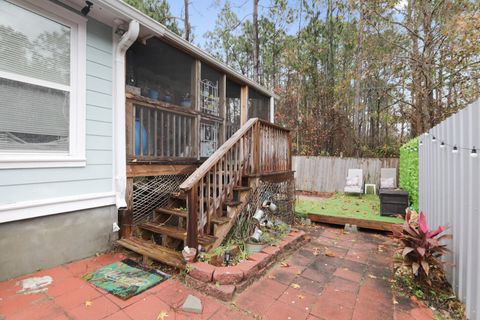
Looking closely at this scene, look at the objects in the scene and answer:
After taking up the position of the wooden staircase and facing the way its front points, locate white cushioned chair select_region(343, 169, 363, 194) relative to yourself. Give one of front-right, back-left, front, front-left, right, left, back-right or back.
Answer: back

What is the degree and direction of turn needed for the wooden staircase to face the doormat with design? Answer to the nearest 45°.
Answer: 0° — it already faces it

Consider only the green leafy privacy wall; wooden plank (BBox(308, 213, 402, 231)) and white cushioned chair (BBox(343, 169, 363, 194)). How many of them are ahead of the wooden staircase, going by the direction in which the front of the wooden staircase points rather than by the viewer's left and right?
0

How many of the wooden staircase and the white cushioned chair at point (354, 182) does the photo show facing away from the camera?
0

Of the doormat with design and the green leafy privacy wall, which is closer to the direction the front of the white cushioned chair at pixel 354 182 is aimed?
the doormat with design

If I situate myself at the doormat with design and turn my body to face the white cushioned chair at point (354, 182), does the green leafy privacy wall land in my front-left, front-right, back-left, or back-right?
front-right

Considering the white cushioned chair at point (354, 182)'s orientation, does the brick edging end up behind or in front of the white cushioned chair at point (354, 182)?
in front

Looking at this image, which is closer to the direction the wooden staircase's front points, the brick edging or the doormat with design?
the doormat with design

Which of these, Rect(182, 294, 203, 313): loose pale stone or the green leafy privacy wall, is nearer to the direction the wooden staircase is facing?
the loose pale stone

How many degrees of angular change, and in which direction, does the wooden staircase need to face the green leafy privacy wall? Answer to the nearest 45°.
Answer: approximately 135° to its left

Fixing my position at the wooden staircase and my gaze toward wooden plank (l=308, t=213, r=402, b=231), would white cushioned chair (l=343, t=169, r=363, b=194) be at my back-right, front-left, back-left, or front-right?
front-left

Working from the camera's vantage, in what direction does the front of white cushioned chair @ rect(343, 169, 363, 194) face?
facing the viewer and to the left of the viewer
